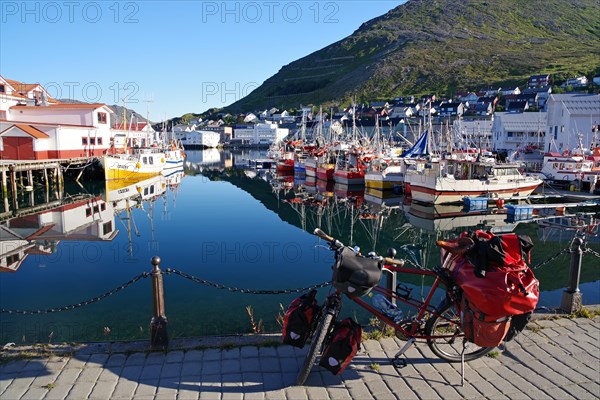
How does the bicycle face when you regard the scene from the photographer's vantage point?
facing the viewer and to the left of the viewer

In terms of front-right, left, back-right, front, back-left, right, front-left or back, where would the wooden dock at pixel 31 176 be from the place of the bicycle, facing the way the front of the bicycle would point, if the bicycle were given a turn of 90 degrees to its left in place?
back

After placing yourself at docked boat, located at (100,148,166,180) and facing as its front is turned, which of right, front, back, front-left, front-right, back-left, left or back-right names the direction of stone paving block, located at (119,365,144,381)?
front-left

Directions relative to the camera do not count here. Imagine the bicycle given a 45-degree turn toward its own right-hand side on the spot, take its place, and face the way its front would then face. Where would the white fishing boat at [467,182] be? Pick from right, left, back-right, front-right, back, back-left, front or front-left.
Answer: right

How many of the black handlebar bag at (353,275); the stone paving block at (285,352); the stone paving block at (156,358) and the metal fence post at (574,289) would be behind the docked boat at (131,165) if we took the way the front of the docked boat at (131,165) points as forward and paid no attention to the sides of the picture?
0

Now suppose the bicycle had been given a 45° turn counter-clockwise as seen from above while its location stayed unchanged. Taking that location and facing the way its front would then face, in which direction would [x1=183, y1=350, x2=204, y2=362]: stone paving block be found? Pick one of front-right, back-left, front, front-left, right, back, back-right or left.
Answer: right

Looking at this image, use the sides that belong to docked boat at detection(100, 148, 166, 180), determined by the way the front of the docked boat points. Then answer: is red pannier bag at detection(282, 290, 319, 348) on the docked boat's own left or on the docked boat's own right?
on the docked boat's own left

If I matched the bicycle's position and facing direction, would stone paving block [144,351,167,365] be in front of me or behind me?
in front

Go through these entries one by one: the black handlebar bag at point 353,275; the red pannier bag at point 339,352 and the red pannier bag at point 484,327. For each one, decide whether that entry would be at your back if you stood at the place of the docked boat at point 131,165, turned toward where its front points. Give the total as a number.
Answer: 0

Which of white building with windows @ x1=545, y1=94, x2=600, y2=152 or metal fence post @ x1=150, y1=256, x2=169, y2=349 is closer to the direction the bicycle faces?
the metal fence post

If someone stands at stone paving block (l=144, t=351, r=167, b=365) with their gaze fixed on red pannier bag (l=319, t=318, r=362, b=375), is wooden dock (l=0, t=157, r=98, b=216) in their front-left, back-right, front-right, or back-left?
back-left

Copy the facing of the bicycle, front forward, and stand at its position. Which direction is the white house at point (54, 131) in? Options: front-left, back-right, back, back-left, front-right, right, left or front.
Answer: right

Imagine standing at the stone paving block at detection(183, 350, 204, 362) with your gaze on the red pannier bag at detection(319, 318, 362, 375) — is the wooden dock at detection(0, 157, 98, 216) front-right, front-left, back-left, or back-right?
back-left

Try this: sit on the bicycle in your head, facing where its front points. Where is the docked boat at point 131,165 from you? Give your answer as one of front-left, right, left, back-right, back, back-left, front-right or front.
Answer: right

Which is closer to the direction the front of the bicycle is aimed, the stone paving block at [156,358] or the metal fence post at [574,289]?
the stone paving block

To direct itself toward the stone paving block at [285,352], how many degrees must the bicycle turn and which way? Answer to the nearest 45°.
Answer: approximately 45° to its right

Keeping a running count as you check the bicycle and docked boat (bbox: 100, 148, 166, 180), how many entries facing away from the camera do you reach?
0

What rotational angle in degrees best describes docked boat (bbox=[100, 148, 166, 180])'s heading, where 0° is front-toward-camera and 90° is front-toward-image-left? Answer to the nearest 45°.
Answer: approximately 45°

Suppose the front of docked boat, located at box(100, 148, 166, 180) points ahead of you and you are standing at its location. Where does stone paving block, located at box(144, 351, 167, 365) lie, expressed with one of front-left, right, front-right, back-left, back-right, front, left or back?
front-left

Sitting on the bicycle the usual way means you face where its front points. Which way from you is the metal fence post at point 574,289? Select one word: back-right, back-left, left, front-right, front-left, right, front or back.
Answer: back
